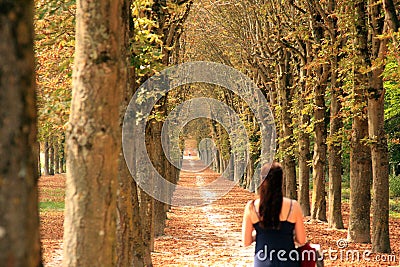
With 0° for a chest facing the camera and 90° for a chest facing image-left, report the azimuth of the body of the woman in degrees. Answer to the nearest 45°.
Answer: approximately 180°

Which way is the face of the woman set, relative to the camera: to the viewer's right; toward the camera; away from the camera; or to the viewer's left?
away from the camera
